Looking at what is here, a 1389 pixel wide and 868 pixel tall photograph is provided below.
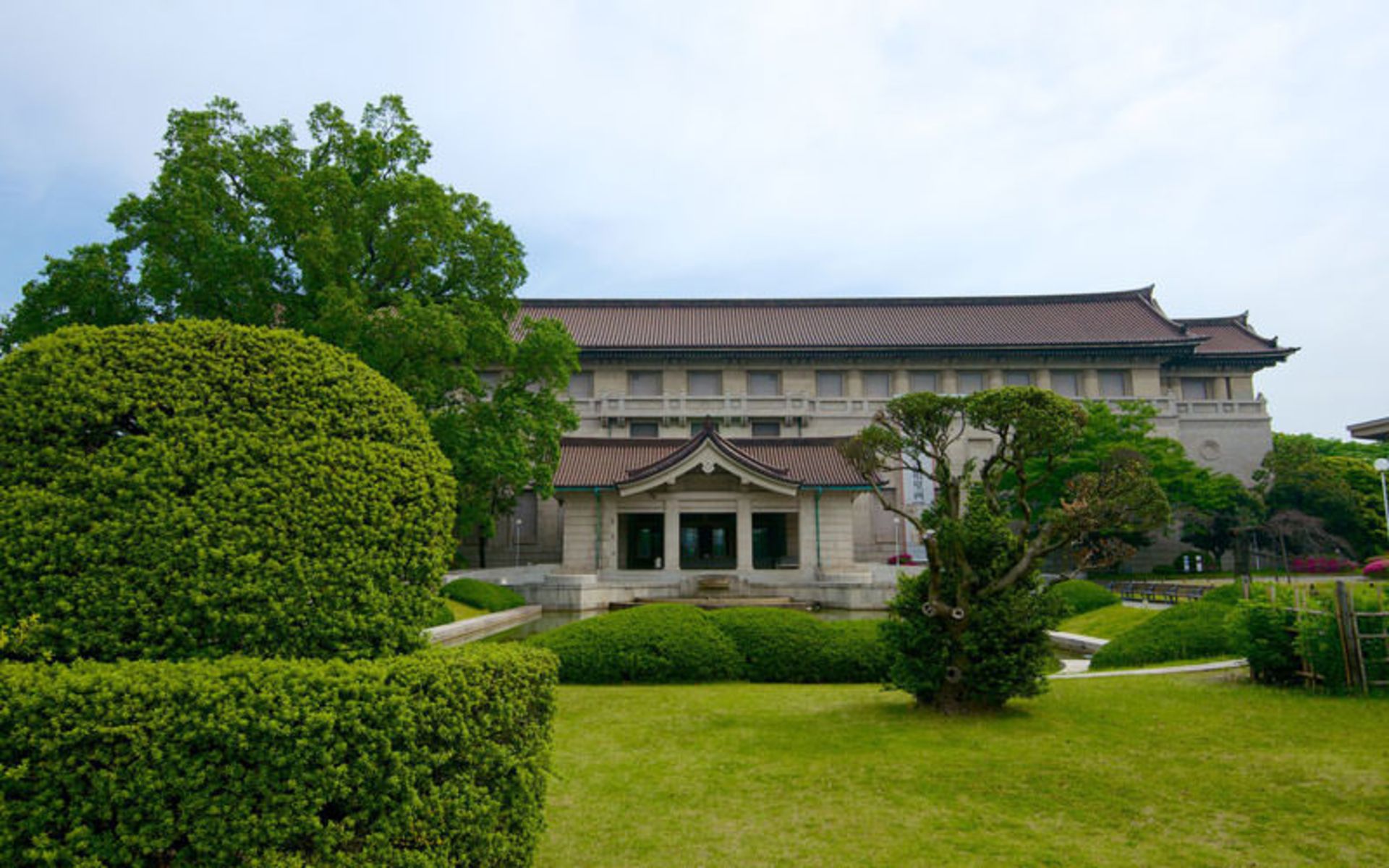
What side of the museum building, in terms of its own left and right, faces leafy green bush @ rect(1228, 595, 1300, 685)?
front

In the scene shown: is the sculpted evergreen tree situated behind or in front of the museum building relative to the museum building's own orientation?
in front

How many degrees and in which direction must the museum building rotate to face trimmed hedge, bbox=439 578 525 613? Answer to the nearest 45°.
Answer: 0° — it already faces it

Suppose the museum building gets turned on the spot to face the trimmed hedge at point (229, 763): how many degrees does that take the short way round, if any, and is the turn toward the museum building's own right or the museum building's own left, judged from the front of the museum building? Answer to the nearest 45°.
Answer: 0° — it already faces it

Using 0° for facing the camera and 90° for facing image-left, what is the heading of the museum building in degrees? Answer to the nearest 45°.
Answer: approximately 0°

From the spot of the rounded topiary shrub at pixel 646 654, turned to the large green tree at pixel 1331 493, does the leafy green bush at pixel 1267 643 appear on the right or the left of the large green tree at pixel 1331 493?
right

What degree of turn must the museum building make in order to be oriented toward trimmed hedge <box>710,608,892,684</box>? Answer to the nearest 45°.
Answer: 0° — it already faces it

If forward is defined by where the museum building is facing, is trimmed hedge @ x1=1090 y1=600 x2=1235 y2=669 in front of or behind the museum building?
in front

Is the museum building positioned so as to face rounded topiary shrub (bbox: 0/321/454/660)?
yes

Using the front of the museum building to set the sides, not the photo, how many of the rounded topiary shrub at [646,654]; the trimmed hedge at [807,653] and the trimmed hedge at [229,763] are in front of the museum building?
3

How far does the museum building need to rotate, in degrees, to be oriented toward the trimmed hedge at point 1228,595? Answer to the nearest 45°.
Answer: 0° — it already faces it

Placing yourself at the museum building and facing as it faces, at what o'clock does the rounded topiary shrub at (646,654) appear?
The rounded topiary shrub is roughly at 12 o'clock from the museum building.

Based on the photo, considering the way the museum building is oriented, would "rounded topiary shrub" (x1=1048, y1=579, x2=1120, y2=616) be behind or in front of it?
in front
